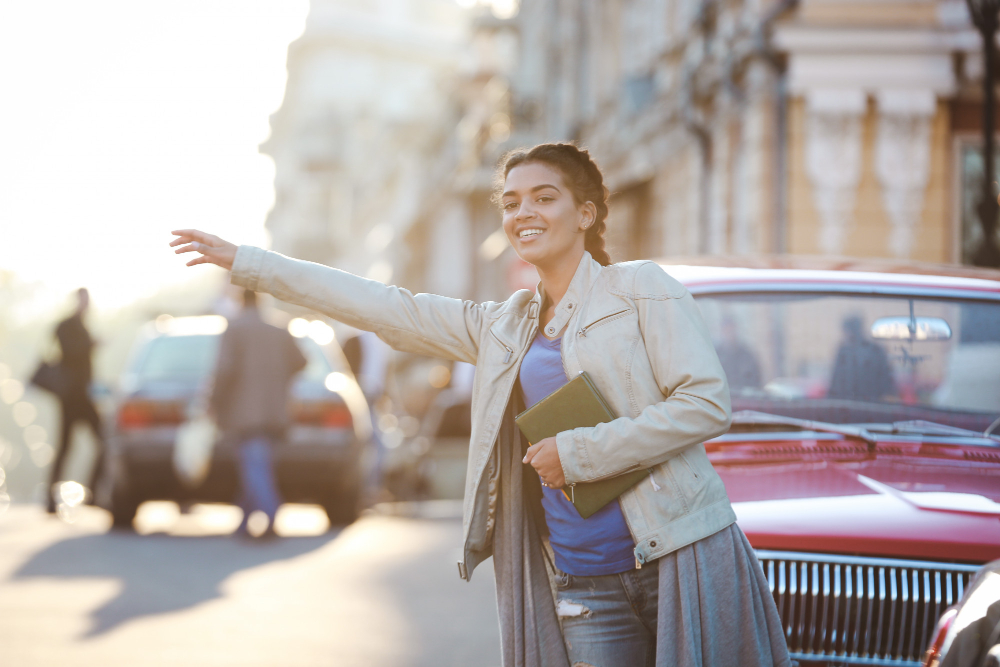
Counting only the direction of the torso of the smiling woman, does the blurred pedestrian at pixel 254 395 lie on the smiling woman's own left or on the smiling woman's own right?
on the smiling woman's own right

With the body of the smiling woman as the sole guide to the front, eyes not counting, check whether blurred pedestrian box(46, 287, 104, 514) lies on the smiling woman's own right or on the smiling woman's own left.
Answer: on the smiling woman's own right

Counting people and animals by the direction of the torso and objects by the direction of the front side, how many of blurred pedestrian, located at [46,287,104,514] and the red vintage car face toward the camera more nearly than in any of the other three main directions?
1

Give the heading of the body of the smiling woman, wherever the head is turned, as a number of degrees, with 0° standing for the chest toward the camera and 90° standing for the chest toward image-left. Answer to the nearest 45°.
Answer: approximately 45°
